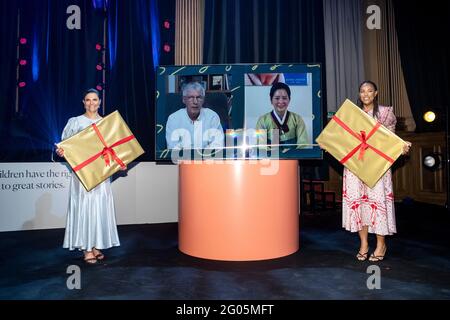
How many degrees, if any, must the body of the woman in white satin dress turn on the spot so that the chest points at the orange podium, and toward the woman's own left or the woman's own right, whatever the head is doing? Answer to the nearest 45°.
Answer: approximately 90° to the woman's own left

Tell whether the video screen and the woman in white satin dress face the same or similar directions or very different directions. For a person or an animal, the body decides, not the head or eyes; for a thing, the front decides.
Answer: same or similar directions

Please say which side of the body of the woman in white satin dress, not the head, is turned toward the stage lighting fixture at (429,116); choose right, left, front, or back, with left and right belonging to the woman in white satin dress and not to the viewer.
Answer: left

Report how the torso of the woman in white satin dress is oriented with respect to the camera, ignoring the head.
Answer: toward the camera

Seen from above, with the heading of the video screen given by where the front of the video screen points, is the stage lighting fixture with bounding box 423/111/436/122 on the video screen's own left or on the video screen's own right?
on the video screen's own left

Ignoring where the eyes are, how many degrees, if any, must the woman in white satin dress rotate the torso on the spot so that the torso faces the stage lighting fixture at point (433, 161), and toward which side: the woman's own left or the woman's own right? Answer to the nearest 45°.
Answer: approximately 90° to the woman's own left

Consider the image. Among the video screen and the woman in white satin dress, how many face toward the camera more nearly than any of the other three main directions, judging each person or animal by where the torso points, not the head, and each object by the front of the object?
2

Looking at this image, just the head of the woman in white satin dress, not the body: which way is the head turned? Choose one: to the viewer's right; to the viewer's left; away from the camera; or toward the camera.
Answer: toward the camera

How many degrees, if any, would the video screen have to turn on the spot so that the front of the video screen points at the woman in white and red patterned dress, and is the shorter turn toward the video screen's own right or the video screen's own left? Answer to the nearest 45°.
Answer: approximately 45° to the video screen's own left

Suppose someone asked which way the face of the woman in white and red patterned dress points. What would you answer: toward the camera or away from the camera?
toward the camera

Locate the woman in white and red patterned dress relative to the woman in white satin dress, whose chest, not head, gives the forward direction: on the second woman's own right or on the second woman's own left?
on the second woman's own left
